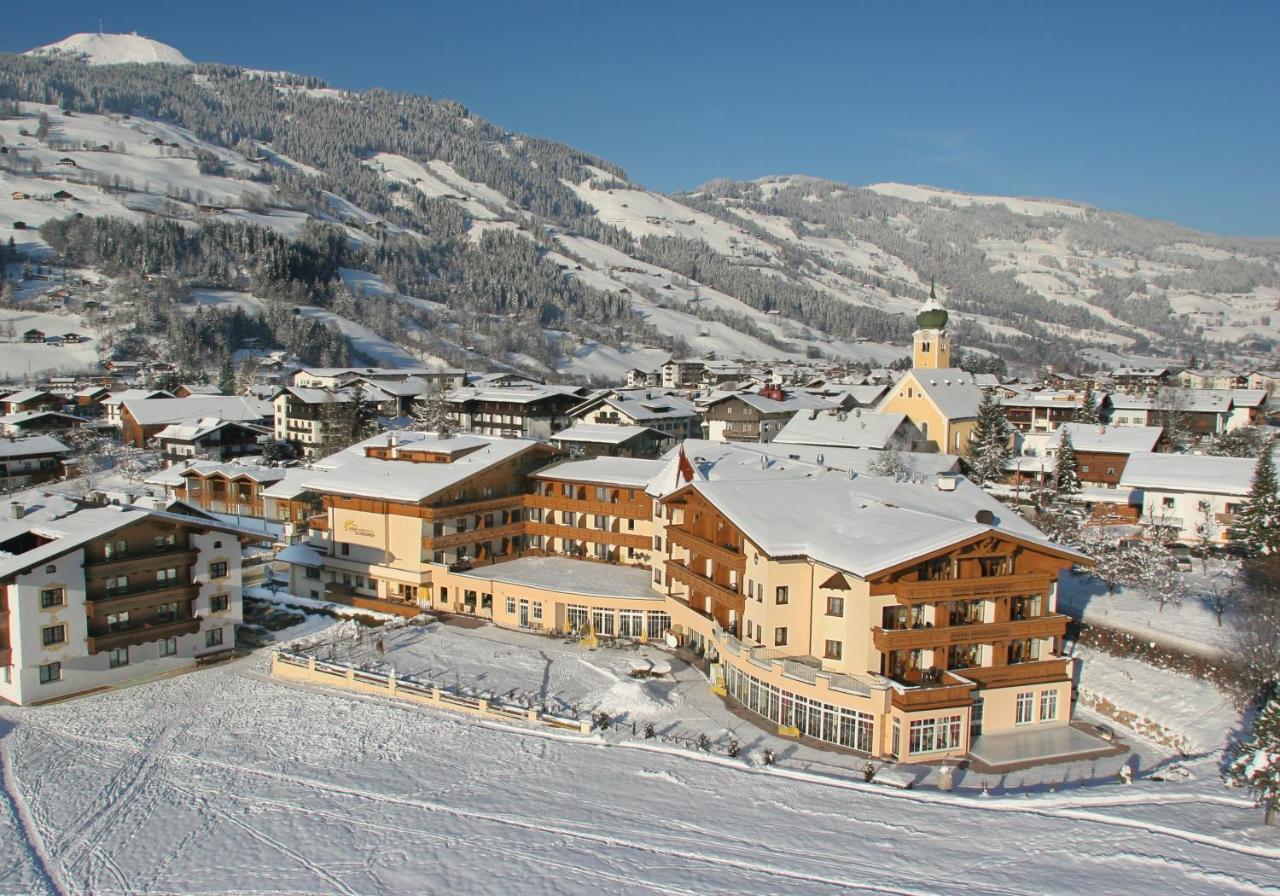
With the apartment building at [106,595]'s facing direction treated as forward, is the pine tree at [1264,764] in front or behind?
in front

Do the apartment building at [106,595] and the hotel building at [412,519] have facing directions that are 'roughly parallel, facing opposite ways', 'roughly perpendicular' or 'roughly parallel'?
roughly parallel

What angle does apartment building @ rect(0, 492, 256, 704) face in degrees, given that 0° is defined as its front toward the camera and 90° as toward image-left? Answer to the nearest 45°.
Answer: approximately 315°

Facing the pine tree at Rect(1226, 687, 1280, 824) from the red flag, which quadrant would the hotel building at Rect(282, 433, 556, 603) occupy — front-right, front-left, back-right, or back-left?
back-right

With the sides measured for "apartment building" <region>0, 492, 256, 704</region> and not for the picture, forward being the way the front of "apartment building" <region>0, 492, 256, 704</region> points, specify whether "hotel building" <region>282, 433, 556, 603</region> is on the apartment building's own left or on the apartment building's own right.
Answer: on the apartment building's own left

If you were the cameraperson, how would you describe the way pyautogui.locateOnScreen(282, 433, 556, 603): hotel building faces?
facing the viewer and to the right of the viewer

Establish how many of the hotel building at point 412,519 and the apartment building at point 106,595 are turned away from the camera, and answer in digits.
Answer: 0

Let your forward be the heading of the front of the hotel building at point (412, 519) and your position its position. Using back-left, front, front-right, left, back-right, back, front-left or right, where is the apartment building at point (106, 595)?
right

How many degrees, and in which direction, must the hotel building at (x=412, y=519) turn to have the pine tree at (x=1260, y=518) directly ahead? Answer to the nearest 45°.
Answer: approximately 45° to its left
